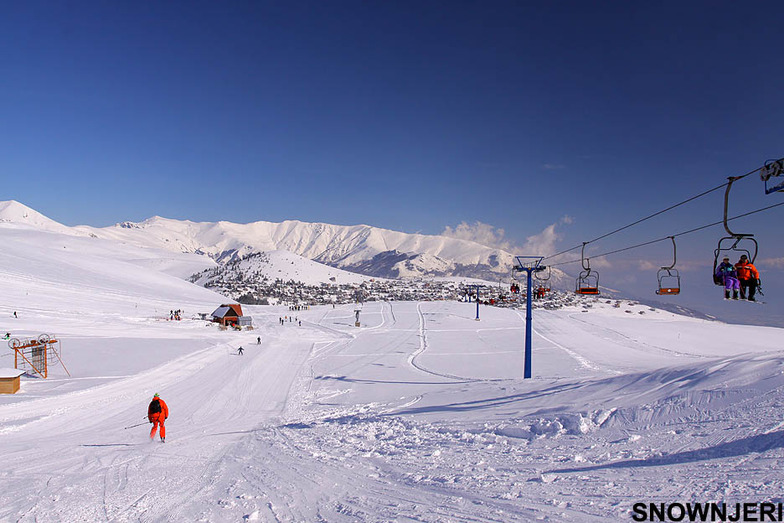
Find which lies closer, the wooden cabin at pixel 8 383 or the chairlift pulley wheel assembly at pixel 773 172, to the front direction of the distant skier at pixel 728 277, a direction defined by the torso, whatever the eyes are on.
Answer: the chairlift pulley wheel assembly

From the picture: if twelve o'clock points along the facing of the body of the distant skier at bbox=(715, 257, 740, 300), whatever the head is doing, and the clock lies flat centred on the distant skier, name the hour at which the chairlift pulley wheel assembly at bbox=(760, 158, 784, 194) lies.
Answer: The chairlift pulley wheel assembly is roughly at 1 o'clock from the distant skier.

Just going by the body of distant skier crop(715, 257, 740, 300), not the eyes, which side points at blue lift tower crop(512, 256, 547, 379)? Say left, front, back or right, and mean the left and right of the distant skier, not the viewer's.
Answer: back

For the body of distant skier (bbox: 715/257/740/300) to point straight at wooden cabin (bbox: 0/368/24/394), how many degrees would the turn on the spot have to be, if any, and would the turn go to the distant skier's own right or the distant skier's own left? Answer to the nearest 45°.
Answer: approximately 135° to the distant skier's own right

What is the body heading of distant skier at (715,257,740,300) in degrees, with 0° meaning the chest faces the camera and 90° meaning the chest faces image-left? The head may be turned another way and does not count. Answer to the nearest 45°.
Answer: approximately 315°

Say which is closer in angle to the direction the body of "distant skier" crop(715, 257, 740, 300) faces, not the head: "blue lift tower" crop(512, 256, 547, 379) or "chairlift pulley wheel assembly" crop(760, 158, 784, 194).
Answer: the chairlift pulley wheel assembly
